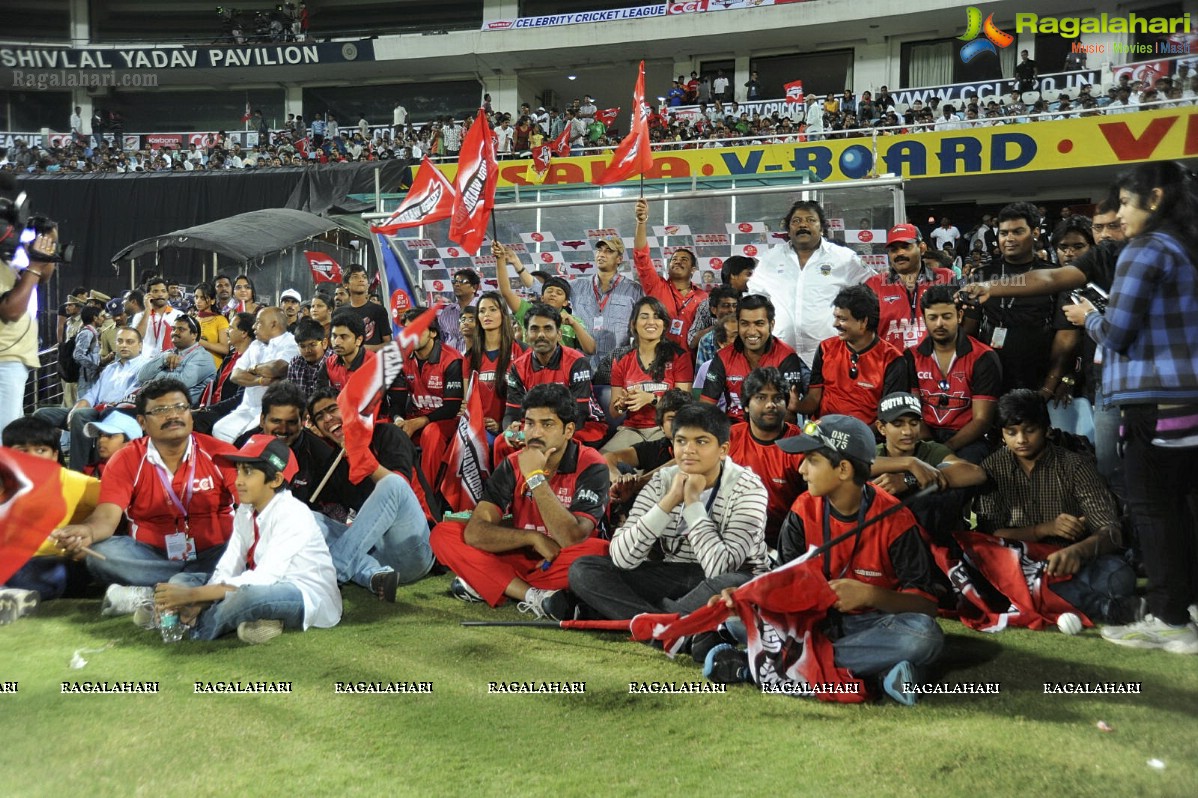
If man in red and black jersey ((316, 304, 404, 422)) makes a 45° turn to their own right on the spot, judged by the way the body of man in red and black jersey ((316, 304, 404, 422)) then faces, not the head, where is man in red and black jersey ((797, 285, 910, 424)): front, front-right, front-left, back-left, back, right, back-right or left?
back-left

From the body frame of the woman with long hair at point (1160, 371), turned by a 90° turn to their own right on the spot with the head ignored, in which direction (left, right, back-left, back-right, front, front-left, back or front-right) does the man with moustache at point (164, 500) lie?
left

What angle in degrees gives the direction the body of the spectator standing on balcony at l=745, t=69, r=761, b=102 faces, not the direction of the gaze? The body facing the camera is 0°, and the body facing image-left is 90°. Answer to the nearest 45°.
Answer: approximately 0°

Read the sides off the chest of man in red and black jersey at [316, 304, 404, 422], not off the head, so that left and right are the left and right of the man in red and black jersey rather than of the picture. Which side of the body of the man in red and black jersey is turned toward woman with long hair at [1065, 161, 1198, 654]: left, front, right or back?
left

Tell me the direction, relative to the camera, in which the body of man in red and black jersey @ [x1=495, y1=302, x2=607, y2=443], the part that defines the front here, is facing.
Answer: toward the camera

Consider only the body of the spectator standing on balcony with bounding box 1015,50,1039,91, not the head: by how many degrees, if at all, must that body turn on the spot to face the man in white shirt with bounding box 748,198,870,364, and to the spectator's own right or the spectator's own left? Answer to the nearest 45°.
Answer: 0° — they already face them

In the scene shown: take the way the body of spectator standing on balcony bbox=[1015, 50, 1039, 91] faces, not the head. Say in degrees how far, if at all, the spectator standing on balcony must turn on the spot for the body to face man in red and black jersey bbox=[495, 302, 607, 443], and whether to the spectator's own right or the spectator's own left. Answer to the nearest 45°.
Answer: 0° — they already face them

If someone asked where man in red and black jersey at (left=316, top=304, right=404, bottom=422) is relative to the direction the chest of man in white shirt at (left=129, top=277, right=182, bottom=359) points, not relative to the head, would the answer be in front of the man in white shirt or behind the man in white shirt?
in front

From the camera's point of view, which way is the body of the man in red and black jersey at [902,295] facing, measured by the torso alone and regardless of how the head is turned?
toward the camera

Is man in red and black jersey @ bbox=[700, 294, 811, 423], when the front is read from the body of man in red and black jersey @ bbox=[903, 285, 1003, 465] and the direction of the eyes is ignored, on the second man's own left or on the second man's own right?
on the second man's own right
